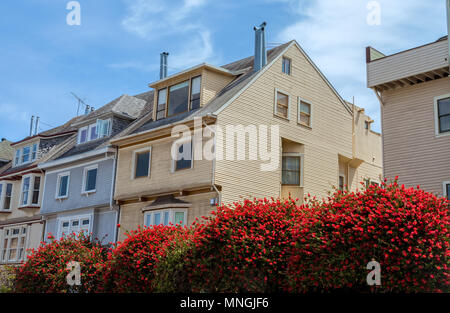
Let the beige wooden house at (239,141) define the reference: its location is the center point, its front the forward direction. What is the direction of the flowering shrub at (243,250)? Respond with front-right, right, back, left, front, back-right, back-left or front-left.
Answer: front-left

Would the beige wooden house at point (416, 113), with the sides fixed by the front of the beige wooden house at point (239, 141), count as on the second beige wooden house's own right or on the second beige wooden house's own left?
on the second beige wooden house's own left

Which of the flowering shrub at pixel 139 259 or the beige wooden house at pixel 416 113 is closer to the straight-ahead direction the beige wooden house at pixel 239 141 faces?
the flowering shrub

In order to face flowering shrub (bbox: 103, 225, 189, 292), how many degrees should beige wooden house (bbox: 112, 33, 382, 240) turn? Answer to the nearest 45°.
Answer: approximately 45° to its left

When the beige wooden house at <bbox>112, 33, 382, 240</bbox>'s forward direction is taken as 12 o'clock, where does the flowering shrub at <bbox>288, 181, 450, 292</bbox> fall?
The flowering shrub is roughly at 10 o'clock from the beige wooden house.

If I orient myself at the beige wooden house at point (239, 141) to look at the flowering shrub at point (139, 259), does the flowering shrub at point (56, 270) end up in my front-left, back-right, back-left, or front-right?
front-right

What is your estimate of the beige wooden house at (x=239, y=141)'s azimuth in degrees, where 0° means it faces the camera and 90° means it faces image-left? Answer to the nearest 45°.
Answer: approximately 45°
